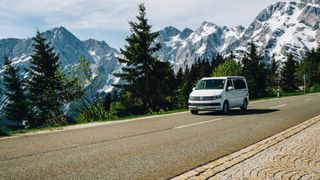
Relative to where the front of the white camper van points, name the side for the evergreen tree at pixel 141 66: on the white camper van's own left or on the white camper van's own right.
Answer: on the white camper van's own right

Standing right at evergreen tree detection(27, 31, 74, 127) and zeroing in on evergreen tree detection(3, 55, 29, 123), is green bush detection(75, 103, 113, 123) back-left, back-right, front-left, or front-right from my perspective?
back-right

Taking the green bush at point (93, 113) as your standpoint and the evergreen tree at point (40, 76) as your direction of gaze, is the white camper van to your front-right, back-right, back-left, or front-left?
back-right

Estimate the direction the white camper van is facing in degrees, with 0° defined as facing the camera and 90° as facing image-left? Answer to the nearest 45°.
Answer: approximately 45°

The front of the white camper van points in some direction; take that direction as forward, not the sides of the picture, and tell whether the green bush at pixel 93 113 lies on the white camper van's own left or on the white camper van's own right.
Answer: on the white camper van's own right

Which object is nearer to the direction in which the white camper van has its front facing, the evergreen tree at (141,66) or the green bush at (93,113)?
the green bush

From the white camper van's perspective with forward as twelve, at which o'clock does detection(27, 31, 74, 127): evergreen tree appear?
The evergreen tree is roughly at 1 o'clock from the white camper van.
